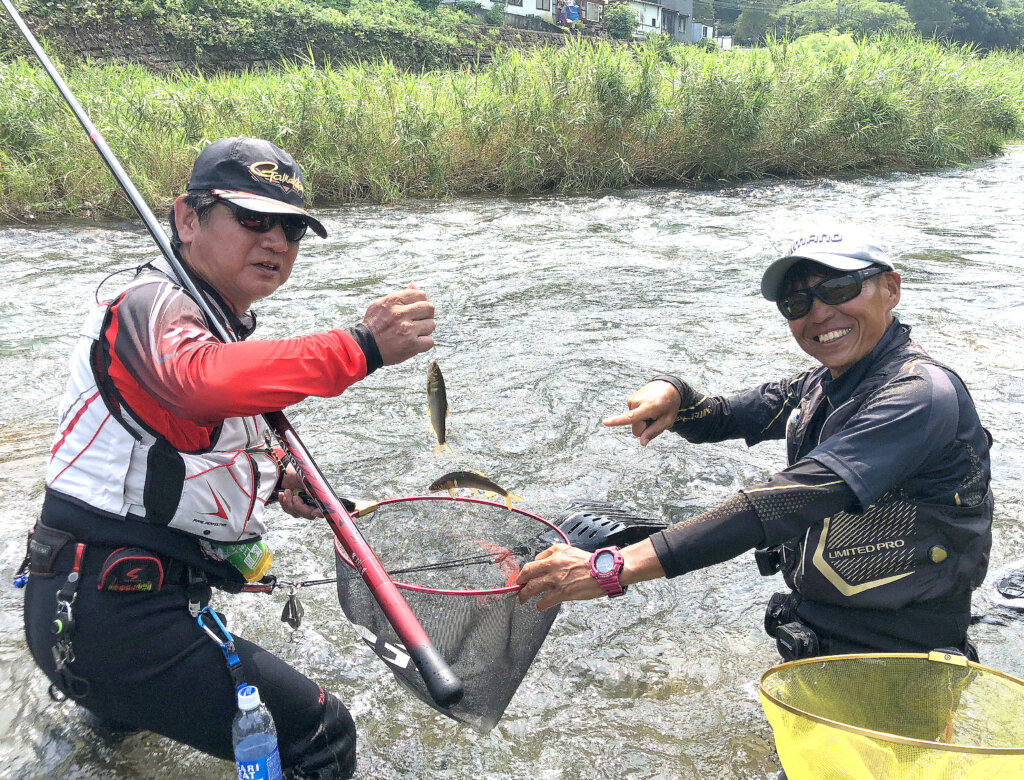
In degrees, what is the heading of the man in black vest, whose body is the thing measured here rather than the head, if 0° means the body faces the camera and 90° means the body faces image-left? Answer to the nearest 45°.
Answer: approximately 45°

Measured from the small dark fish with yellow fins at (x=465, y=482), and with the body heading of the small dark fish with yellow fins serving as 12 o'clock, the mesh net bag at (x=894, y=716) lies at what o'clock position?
The mesh net bag is roughly at 8 o'clock from the small dark fish with yellow fins.

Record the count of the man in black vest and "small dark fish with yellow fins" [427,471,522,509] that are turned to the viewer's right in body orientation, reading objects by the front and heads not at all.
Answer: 0

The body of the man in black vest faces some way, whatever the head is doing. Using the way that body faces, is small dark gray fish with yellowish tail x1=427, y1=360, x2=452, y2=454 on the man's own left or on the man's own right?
on the man's own right

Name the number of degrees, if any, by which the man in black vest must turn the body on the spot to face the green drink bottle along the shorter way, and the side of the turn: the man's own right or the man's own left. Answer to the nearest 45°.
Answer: approximately 45° to the man's own right

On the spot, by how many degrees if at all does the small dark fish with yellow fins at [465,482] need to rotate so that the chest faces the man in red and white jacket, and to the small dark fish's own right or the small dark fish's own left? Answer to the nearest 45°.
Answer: approximately 45° to the small dark fish's own left

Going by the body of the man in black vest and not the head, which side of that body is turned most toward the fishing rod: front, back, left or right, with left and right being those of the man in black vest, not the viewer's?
front

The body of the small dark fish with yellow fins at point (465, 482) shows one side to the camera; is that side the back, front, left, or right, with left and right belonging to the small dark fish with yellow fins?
left

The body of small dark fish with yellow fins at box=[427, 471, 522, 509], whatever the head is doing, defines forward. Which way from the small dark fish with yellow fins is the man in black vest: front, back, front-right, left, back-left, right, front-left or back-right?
back-left
